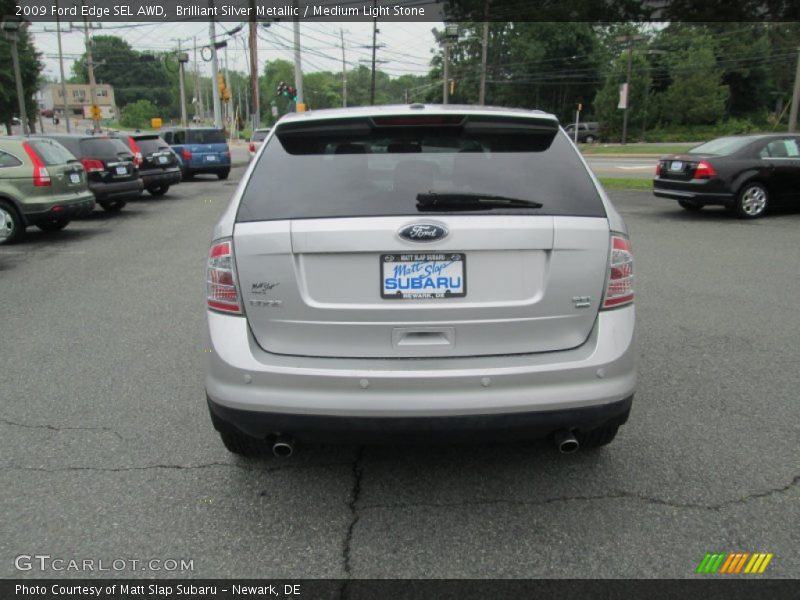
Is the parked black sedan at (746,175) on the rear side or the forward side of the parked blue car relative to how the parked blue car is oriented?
on the rear side

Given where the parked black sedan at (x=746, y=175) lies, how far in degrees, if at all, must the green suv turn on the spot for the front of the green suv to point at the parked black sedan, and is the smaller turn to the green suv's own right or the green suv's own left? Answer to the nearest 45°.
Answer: approximately 135° to the green suv's own right

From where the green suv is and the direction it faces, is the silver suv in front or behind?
behind

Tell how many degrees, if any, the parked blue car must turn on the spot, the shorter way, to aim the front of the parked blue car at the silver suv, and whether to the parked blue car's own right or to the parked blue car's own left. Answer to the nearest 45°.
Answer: approximately 135° to the parked blue car's own left

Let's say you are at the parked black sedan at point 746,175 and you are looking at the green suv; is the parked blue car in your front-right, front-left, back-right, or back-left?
front-right

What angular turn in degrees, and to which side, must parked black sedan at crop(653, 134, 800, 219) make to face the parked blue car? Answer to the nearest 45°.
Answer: approximately 135° to its left

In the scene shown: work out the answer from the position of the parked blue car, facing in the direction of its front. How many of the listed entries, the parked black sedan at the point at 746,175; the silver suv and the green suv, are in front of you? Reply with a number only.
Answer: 0

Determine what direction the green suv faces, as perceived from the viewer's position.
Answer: facing away from the viewer and to the left of the viewer

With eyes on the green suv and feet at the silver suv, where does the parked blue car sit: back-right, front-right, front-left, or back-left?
front-right

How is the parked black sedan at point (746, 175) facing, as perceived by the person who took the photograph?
facing away from the viewer and to the right of the viewer

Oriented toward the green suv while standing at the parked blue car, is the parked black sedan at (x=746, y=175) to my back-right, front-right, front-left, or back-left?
front-left

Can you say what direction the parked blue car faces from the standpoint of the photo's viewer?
facing away from the viewer and to the left of the viewer

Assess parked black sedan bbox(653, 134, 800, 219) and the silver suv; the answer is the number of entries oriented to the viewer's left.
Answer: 0

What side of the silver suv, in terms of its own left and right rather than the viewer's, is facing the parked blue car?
front

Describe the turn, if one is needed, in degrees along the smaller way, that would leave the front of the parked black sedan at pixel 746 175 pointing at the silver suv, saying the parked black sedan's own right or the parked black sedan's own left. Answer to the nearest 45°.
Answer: approximately 135° to the parked black sedan's own right

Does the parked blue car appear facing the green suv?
no

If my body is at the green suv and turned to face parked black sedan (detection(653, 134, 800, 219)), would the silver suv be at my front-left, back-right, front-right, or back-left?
front-right

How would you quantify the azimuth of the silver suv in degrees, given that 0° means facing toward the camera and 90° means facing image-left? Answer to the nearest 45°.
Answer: approximately 180°
